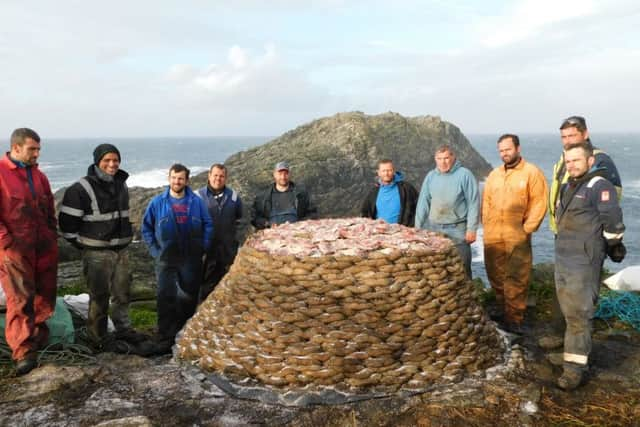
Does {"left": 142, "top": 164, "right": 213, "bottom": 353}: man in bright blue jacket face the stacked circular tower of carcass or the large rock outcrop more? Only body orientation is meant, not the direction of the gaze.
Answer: the stacked circular tower of carcass

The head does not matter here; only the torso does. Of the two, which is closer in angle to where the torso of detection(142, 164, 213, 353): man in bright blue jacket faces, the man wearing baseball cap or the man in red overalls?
the man in red overalls

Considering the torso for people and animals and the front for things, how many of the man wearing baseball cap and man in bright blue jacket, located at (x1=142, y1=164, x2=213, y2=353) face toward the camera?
2

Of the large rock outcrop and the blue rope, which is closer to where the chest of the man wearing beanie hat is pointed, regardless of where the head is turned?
the blue rope

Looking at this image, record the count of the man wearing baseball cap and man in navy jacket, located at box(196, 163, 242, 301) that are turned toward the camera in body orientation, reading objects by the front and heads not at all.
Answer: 2

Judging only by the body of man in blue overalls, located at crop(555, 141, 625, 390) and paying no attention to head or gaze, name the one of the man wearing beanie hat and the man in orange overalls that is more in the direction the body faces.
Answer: the man wearing beanie hat

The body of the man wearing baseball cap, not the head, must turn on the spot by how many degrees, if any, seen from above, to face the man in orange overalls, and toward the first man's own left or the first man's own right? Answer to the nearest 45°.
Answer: approximately 45° to the first man's own left

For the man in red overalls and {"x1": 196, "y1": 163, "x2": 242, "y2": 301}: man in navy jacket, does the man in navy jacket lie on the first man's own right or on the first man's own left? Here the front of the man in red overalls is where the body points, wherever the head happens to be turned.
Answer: on the first man's own left

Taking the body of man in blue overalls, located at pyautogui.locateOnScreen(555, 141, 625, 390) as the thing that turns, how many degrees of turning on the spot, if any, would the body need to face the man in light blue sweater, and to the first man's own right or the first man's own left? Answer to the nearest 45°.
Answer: approximately 90° to the first man's own right

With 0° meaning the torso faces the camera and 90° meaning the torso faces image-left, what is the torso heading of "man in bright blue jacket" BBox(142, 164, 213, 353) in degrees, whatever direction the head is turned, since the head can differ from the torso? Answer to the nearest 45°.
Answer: approximately 0°

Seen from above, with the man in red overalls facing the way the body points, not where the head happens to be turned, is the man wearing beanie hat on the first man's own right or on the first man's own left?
on the first man's own left
